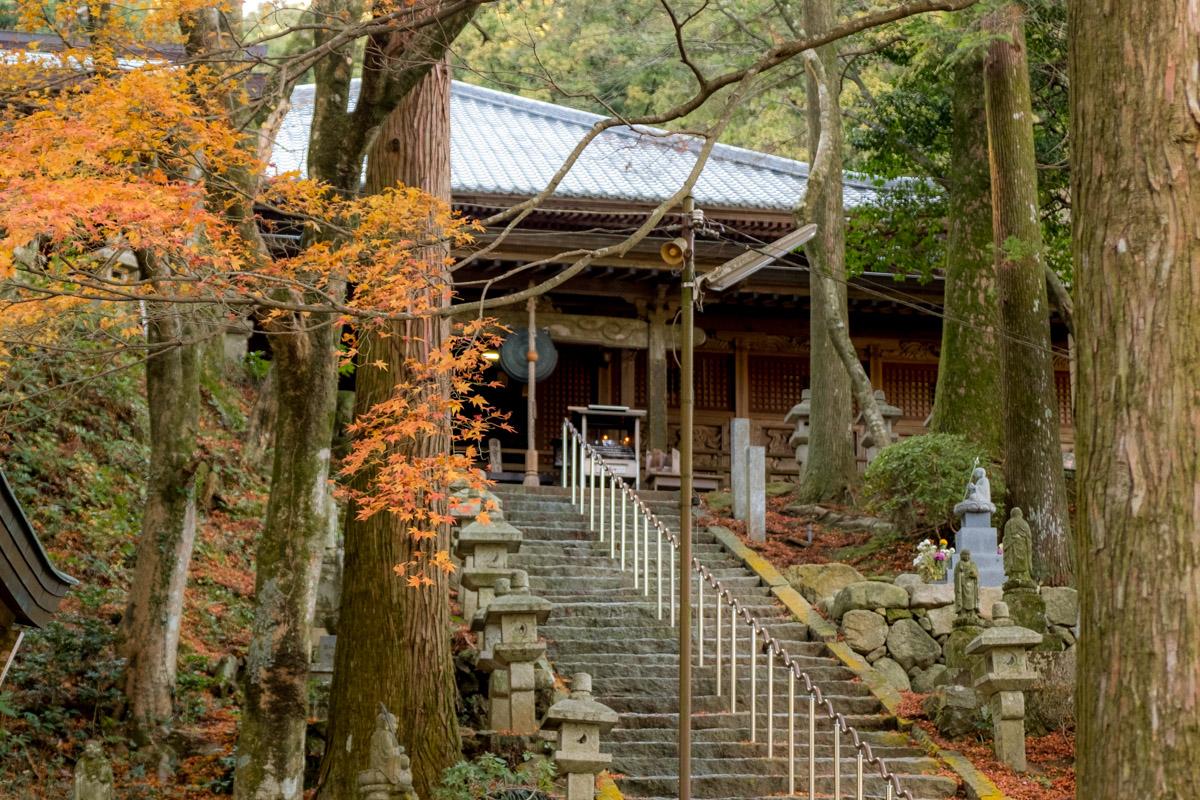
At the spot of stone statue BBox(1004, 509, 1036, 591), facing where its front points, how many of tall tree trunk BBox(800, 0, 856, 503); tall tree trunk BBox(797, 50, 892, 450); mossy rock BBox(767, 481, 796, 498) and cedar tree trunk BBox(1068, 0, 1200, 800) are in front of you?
1

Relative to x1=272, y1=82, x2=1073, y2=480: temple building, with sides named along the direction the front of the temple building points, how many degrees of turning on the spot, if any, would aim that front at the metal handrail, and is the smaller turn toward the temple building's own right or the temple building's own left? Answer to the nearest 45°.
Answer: approximately 45° to the temple building's own right

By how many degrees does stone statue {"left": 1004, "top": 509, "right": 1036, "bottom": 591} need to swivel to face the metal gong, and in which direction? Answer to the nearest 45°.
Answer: approximately 135° to its right

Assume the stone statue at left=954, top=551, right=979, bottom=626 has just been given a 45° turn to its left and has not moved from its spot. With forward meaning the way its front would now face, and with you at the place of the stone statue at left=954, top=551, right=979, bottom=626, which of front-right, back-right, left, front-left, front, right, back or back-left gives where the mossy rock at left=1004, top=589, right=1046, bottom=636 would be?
left

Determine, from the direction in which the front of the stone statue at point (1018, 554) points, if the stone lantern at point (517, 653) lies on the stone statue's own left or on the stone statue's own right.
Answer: on the stone statue's own right

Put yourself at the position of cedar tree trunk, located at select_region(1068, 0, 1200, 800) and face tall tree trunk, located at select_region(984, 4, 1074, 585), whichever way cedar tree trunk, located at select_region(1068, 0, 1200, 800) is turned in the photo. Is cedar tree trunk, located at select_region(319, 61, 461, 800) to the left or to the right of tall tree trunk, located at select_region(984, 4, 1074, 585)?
left

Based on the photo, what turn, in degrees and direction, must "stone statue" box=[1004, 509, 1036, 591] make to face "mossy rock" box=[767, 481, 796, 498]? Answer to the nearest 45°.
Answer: approximately 135° to its right

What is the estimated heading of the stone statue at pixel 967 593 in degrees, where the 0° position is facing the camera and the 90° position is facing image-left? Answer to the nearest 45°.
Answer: approximately 0°

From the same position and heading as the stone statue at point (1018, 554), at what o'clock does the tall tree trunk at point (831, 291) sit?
The tall tree trunk is roughly at 5 o'clock from the stone statue.

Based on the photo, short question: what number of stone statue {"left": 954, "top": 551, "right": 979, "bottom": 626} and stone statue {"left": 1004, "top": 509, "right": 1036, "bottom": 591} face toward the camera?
2

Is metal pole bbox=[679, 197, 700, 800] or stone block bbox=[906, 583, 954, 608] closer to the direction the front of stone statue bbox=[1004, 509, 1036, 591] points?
the metal pole

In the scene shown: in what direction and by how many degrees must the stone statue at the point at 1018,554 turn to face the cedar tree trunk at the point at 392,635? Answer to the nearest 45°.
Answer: approximately 45° to its right

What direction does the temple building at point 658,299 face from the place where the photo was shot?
facing the viewer and to the right of the viewer

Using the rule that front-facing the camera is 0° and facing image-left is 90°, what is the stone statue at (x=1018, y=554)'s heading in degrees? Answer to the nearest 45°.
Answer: approximately 0°
